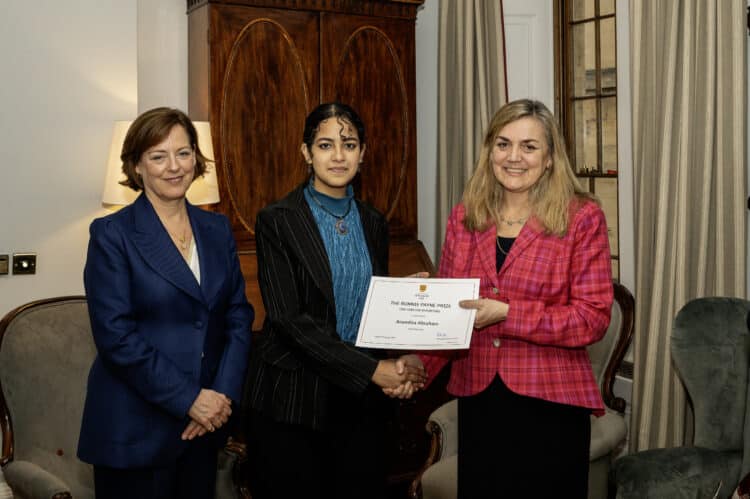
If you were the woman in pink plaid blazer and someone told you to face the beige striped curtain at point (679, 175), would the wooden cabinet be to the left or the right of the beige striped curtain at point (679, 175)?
left

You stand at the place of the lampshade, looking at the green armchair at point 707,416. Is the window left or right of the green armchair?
left

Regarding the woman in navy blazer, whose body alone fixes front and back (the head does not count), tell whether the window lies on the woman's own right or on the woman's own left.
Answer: on the woman's own left

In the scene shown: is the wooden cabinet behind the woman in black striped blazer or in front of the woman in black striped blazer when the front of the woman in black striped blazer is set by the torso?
behind

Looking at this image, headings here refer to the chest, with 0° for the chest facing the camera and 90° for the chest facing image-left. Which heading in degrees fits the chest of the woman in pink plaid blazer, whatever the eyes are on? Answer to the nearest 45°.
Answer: approximately 45°

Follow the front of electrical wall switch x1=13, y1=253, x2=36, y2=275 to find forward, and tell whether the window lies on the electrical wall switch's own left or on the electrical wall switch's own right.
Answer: on the electrical wall switch's own left

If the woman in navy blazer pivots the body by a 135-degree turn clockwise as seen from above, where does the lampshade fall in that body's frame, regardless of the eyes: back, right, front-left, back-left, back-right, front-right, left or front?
right

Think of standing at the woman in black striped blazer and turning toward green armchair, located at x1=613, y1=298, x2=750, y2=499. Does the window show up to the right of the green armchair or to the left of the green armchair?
left

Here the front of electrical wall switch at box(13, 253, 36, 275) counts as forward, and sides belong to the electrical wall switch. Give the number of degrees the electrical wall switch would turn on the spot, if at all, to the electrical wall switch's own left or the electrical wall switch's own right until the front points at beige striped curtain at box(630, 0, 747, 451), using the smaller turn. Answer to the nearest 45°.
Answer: approximately 45° to the electrical wall switch's own left

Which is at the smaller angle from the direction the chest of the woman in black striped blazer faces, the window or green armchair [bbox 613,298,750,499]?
the green armchair

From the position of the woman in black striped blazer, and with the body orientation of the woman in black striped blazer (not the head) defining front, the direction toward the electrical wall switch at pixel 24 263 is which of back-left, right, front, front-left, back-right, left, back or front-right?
back
